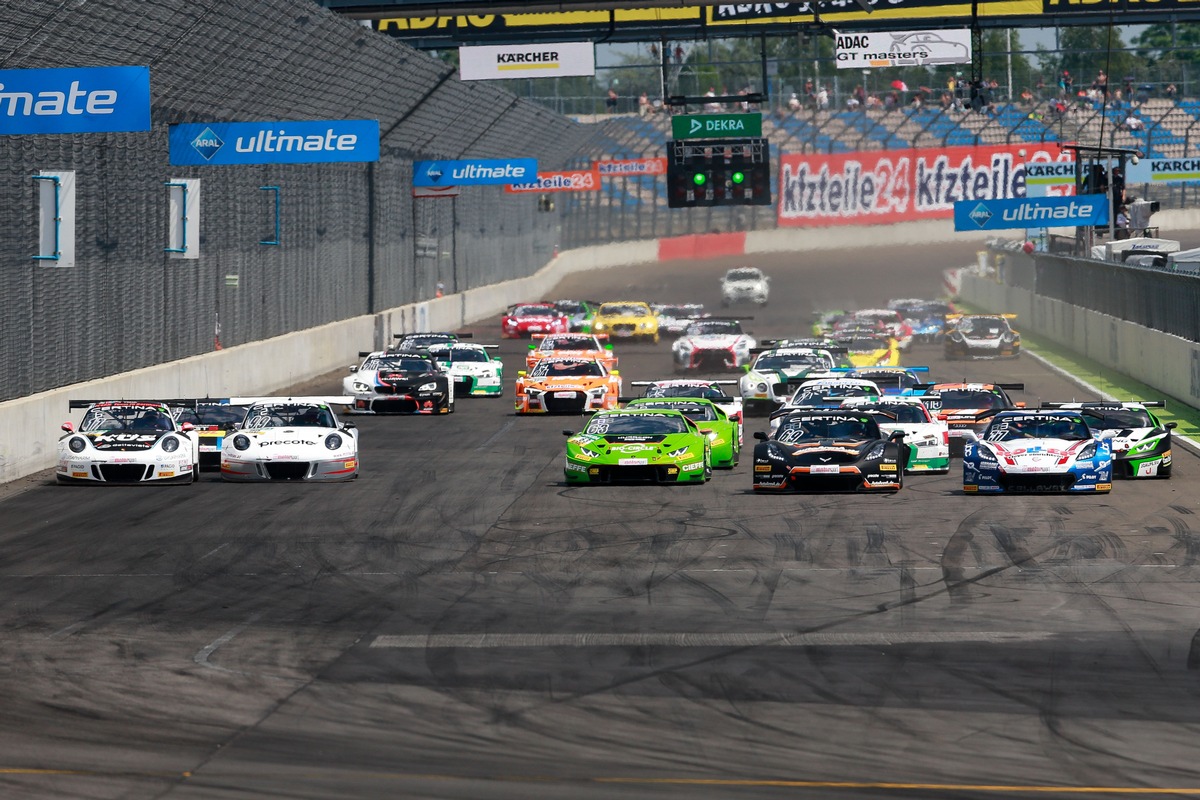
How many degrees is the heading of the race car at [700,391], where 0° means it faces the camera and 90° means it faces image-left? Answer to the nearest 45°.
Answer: approximately 0°

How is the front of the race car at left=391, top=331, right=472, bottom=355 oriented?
toward the camera

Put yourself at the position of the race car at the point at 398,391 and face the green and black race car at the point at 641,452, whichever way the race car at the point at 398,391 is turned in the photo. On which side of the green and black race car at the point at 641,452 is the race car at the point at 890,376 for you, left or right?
left

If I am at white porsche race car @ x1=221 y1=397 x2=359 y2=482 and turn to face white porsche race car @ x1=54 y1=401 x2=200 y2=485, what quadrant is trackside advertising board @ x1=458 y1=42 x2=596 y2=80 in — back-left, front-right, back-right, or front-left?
back-right

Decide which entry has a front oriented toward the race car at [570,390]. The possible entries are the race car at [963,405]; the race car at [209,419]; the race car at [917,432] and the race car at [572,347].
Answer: the race car at [572,347]

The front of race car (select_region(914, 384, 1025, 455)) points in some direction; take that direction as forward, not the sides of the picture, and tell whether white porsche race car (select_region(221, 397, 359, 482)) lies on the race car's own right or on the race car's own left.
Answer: on the race car's own right

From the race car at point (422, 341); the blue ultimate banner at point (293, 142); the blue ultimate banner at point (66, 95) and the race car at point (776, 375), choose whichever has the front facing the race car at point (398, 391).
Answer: the race car at point (422, 341)

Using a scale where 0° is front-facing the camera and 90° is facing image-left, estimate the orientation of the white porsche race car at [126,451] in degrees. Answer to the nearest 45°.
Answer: approximately 0°

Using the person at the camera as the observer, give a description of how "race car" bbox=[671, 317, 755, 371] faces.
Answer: facing the viewer

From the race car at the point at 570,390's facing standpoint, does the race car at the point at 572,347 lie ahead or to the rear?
to the rear

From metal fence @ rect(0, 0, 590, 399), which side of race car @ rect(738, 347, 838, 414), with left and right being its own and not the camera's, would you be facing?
right

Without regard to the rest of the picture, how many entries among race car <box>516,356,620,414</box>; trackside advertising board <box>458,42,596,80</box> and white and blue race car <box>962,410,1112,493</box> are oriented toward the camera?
3

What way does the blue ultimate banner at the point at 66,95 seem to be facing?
toward the camera

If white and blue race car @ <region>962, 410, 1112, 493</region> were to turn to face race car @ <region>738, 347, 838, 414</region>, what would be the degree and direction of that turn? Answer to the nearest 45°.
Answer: approximately 180°
